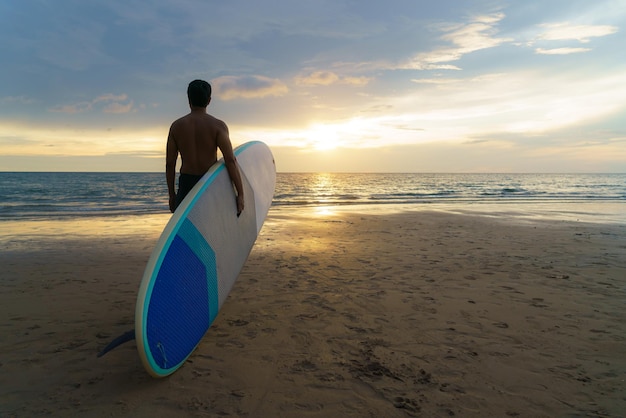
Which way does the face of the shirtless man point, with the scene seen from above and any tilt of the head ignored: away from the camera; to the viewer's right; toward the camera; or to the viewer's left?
away from the camera

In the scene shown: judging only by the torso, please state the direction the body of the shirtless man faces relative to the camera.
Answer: away from the camera
